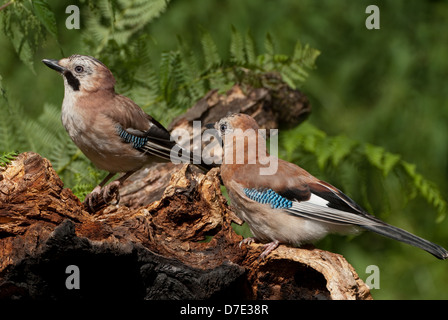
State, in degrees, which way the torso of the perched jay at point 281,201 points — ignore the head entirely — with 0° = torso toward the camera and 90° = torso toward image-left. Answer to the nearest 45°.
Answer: approximately 90°

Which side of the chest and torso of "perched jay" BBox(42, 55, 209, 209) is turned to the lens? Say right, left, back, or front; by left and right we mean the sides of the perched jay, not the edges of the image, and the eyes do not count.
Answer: left

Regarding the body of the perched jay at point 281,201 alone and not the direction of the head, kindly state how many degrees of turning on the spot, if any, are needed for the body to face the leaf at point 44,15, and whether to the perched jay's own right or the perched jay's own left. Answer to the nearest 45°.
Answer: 0° — it already faces it

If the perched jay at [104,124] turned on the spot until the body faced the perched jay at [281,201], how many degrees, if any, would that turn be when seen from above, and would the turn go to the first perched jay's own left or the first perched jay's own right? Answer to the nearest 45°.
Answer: approximately 135° to the first perched jay's own left

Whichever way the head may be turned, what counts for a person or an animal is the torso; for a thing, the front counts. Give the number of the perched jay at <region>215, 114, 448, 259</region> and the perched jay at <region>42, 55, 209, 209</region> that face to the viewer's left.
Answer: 2

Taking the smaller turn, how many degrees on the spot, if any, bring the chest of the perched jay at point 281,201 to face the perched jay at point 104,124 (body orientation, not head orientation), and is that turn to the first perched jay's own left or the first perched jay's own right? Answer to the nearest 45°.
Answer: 0° — it already faces it
